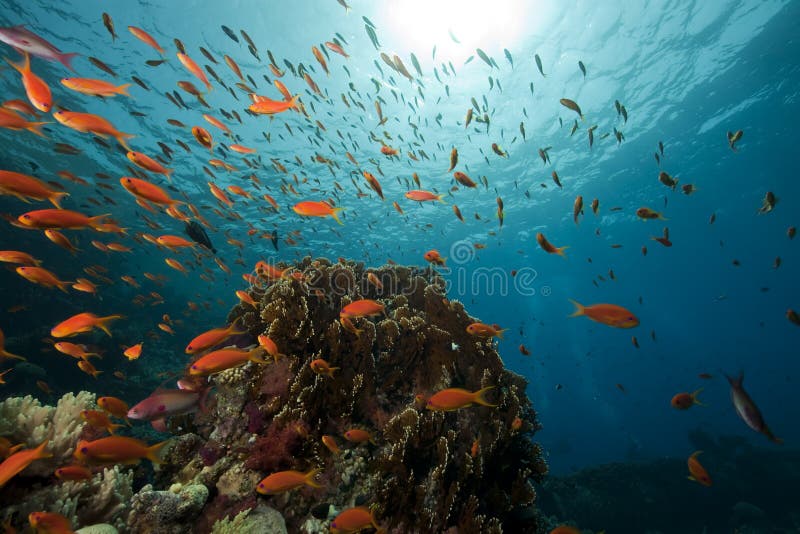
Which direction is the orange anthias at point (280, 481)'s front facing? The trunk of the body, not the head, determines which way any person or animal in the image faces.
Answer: to the viewer's left

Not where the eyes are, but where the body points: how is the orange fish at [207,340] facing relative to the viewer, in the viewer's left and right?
facing to the left of the viewer

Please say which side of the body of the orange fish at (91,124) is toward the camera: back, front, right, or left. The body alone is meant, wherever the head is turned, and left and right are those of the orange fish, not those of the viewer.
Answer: left

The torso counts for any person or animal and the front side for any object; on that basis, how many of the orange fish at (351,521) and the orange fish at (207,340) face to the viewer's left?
2

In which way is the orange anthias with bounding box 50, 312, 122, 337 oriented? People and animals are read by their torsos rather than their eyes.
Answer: to the viewer's left

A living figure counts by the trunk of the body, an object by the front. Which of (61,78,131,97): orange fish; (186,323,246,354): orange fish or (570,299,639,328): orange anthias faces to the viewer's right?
the orange anthias

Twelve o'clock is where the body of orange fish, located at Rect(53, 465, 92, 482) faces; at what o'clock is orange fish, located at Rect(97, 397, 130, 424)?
orange fish, located at Rect(97, 397, 130, 424) is roughly at 3 o'clock from orange fish, located at Rect(53, 465, 92, 482).

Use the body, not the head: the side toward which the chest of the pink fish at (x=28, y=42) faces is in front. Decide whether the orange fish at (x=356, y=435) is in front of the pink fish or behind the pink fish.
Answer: behind

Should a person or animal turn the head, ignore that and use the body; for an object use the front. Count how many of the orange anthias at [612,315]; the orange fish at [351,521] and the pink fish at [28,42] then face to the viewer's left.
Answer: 2

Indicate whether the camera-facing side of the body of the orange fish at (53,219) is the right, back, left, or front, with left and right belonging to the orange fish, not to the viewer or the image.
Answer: left

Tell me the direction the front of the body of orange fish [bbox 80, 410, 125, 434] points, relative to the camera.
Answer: to the viewer's left
